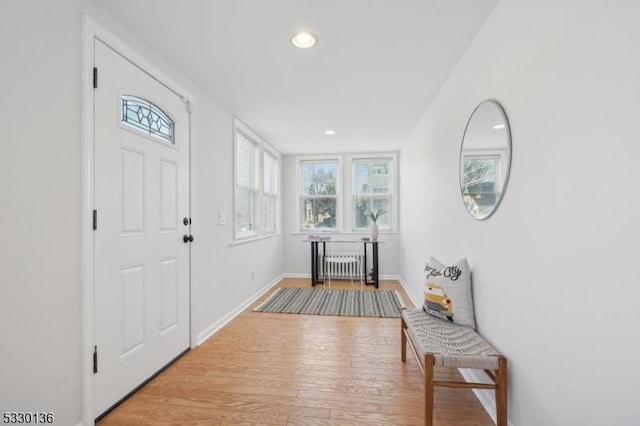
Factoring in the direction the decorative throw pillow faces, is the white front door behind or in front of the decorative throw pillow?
in front

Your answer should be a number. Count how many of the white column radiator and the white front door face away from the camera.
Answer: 0

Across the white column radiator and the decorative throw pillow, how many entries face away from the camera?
0

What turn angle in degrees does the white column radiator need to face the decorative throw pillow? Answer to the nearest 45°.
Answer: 0° — it already faces it

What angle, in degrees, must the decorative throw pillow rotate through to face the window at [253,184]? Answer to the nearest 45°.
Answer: approximately 90° to its right

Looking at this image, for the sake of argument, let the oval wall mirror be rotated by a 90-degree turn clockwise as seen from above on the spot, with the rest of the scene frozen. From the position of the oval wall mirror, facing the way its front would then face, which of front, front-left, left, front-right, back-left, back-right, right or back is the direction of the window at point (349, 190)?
front

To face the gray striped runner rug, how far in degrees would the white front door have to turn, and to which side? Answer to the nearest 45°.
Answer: approximately 45° to its left

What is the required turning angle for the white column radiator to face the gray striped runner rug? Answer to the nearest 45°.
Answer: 0° — it already faces it

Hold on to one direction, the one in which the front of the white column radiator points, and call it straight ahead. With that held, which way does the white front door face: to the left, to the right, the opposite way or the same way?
to the left

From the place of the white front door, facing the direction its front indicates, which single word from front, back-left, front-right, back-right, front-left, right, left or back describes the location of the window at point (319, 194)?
left

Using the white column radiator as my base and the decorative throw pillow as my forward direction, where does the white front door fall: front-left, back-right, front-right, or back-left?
front-right

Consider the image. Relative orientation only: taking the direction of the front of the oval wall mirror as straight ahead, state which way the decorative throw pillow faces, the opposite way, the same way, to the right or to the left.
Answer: the same way

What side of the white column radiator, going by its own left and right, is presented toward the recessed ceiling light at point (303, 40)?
front

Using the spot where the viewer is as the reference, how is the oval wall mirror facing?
facing the viewer and to the left of the viewer

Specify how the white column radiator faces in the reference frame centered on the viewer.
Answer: facing the viewer

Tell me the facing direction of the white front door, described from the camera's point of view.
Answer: facing the viewer and to the right of the viewer

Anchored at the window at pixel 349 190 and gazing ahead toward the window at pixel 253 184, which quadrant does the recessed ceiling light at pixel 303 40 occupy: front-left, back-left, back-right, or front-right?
front-left
